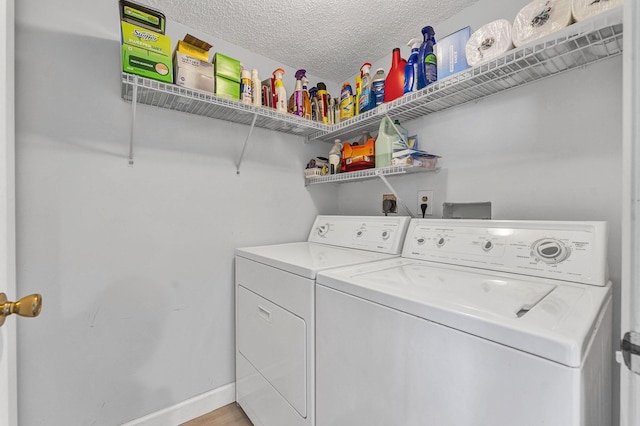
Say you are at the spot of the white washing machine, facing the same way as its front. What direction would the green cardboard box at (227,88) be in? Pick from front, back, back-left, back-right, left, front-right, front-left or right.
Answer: front-right

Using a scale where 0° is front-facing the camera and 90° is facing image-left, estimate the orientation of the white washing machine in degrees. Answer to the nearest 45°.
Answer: approximately 45°

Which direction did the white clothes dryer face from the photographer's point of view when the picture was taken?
facing the viewer and to the left of the viewer

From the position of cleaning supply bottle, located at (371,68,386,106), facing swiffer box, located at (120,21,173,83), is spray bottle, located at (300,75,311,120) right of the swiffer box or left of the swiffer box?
right

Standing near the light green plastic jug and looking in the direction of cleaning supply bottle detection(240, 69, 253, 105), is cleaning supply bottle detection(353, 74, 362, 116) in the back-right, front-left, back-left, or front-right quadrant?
front-right

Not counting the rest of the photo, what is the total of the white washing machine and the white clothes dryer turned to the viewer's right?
0
